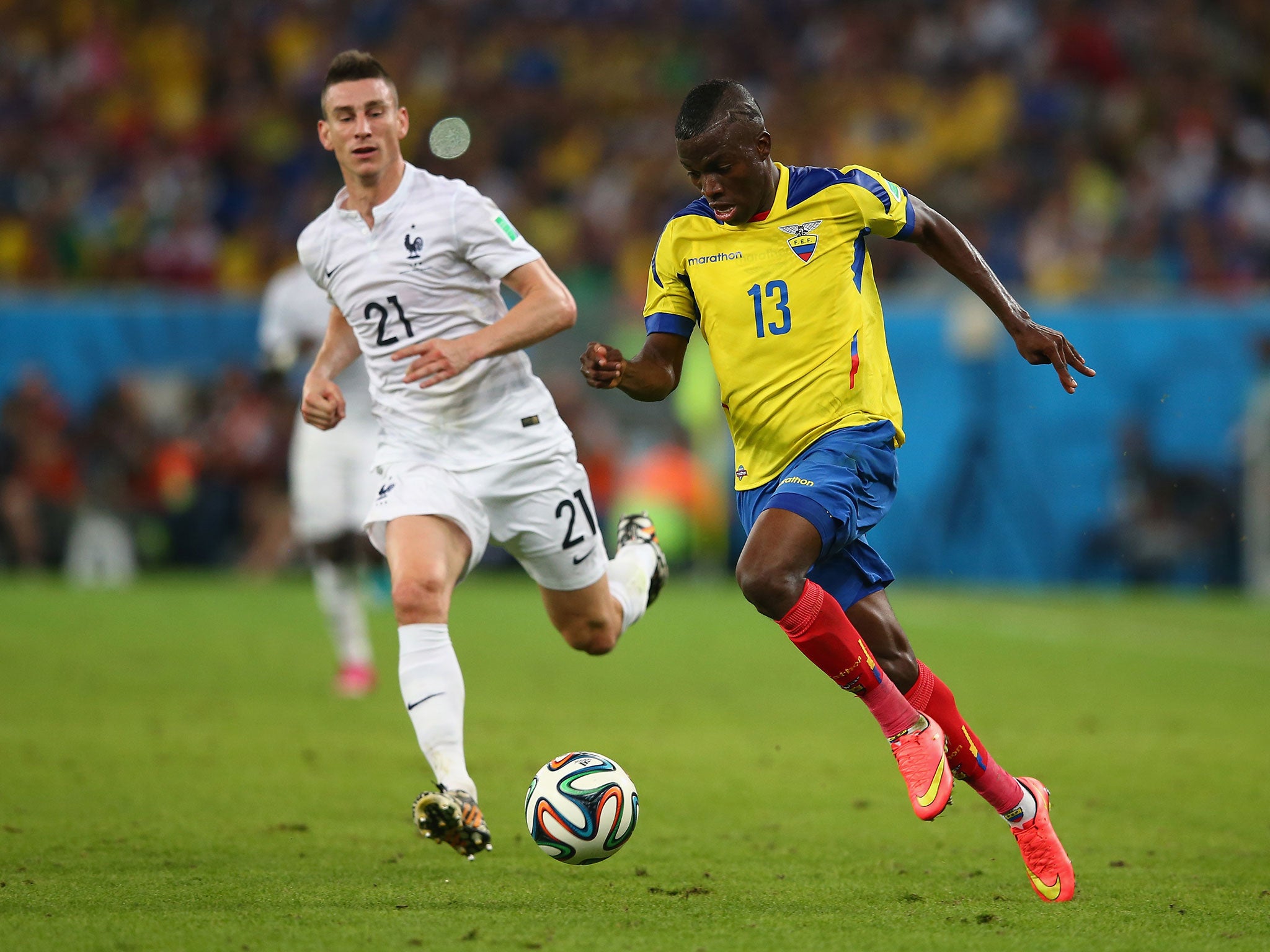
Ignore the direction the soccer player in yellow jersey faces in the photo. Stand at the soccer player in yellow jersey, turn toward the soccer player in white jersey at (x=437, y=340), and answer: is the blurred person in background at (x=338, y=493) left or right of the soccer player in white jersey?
right

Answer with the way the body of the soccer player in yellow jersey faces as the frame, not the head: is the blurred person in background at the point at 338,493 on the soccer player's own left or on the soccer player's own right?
on the soccer player's own right

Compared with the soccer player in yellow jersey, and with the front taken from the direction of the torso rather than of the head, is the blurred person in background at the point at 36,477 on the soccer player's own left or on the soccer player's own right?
on the soccer player's own right

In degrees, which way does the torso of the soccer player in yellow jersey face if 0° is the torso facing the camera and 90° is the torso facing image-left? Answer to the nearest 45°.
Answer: approximately 45°

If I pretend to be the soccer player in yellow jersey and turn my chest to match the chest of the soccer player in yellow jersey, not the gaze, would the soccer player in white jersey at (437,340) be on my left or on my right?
on my right

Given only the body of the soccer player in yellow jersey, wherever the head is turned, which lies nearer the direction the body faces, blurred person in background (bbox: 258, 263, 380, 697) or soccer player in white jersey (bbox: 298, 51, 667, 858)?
the soccer player in white jersey
